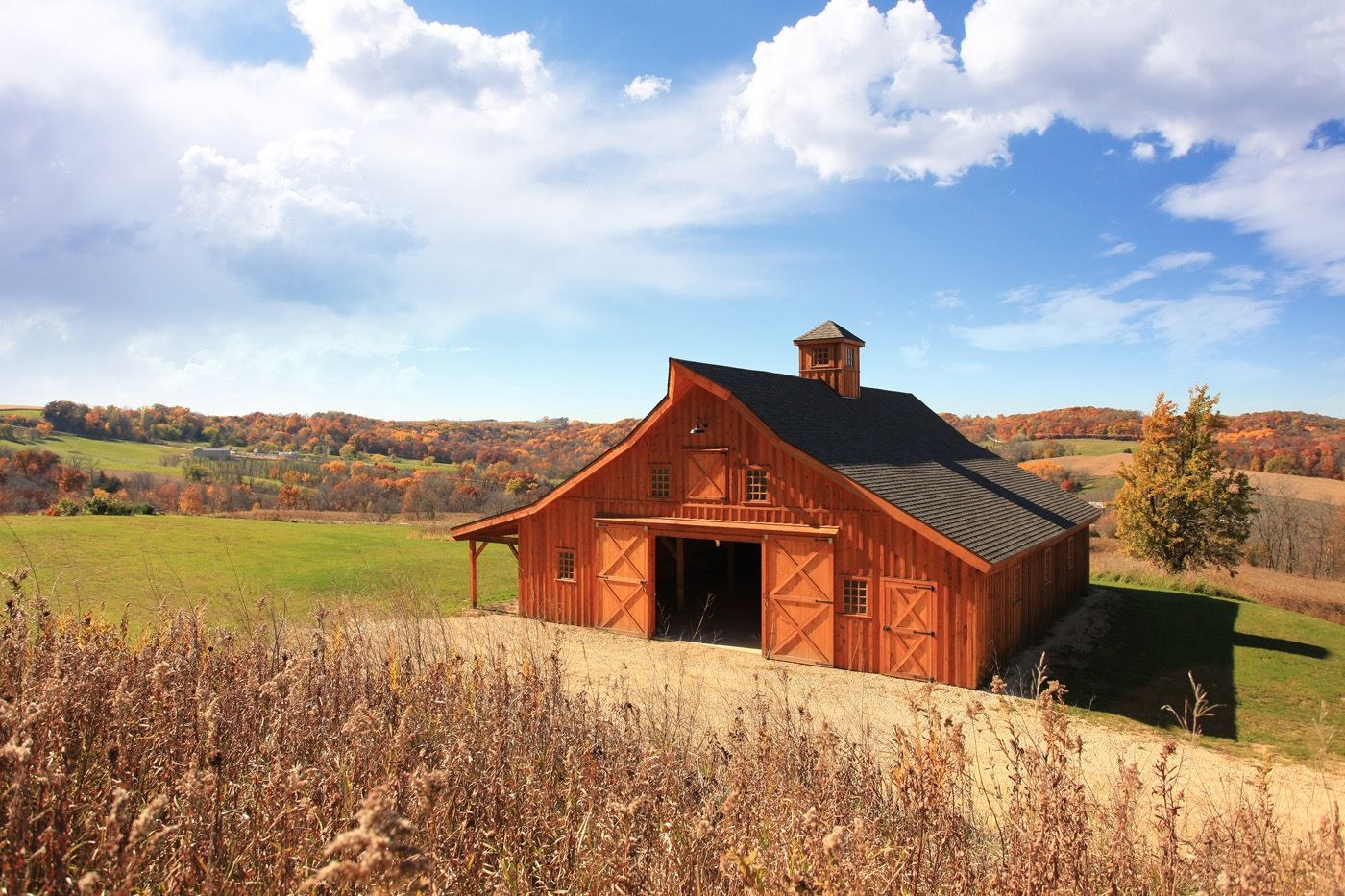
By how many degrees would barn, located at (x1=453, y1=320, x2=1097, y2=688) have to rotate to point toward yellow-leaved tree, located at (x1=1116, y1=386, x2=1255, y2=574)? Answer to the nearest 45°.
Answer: approximately 180°

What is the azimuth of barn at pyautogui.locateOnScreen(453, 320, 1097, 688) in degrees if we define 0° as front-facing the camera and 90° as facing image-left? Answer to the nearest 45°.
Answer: approximately 45°
